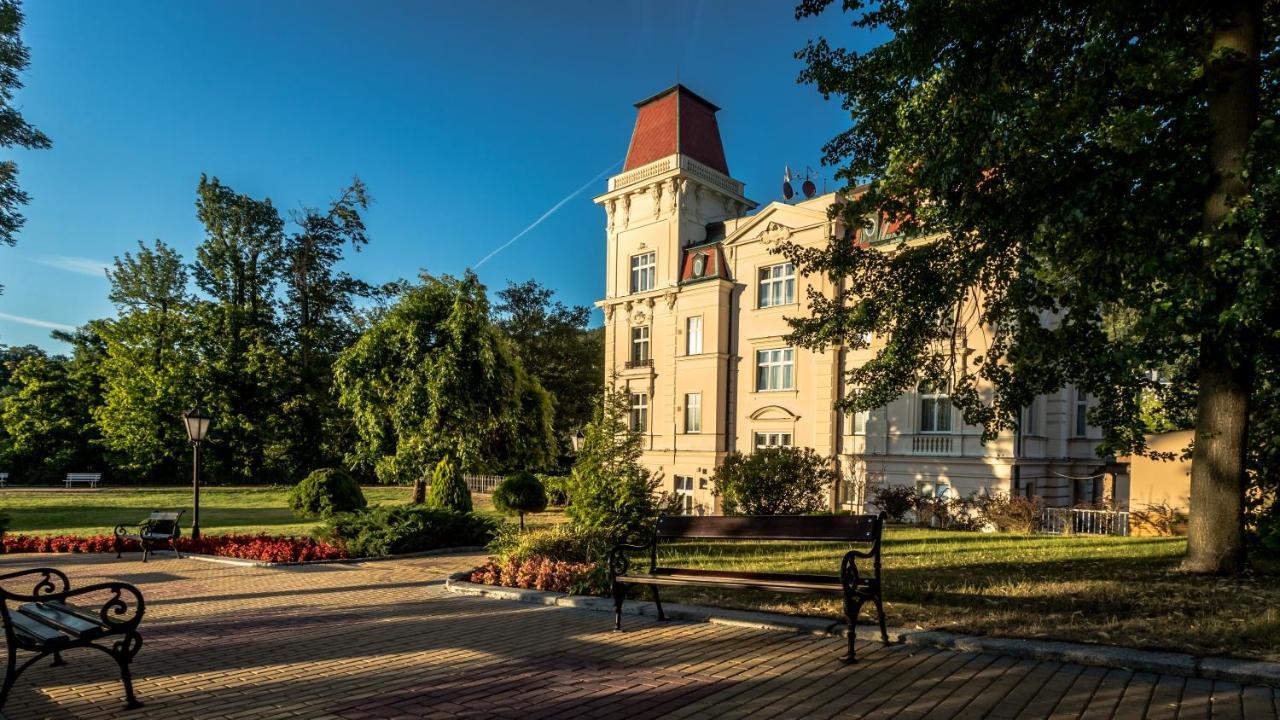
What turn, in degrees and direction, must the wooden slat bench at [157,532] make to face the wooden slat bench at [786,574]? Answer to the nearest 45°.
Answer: approximately 45° to its left

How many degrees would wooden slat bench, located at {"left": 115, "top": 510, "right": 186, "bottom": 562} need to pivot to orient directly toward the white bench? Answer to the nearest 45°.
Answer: approximately 135° to its right

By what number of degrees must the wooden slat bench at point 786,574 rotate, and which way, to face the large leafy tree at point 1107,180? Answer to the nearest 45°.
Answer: approximately 180°

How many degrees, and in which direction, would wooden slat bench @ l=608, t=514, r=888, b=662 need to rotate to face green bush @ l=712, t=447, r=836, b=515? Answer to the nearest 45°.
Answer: approximately 135° to its right

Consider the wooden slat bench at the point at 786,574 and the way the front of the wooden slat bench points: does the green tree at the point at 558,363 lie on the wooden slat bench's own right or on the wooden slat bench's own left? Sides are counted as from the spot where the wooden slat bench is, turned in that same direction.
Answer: on the wooden slat bench's own right
